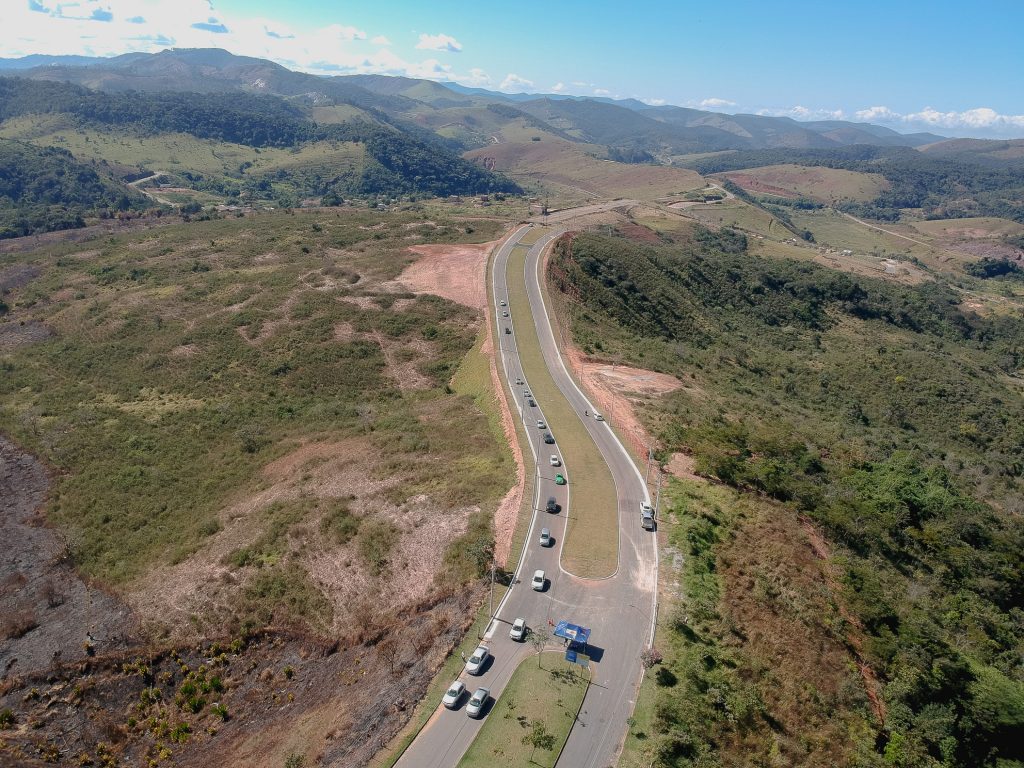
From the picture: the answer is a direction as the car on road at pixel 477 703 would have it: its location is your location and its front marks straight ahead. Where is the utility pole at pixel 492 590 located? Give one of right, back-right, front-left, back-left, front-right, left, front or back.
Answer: back-right

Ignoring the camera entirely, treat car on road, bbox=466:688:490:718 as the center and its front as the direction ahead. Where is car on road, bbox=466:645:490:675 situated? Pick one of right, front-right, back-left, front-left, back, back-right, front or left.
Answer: back-right

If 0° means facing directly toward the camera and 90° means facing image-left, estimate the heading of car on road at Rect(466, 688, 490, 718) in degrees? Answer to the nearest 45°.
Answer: approximately 45°

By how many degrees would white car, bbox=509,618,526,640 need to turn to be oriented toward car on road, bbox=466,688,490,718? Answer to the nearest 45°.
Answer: approximately 45° to its left

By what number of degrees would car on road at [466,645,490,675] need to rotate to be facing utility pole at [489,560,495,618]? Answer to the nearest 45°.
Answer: approximately 135° to its right

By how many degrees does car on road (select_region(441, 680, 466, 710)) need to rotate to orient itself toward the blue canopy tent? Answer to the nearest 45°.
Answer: approximately 180°

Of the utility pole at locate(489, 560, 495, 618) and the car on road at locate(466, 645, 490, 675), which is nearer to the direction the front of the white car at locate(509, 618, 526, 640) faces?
the car on road
